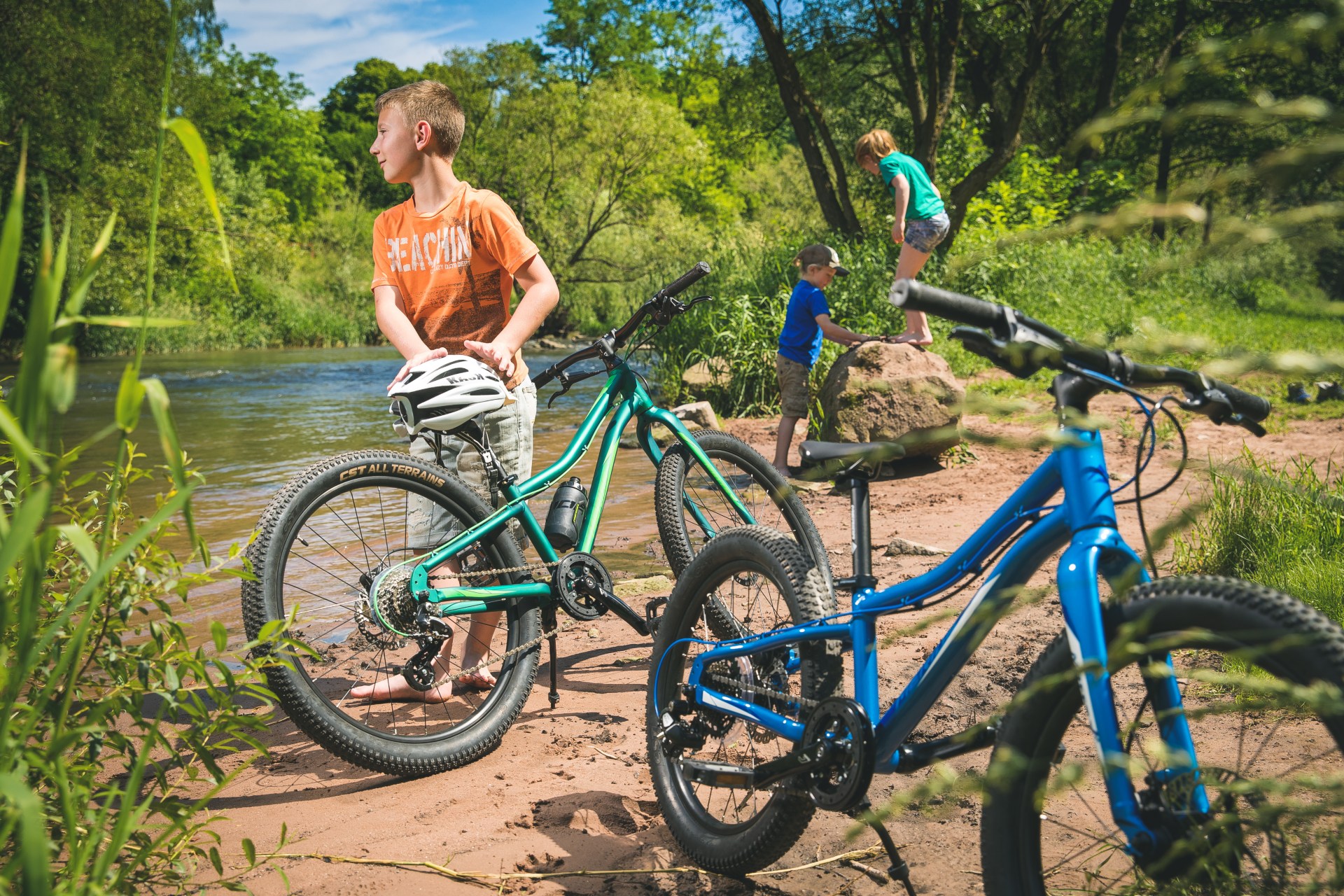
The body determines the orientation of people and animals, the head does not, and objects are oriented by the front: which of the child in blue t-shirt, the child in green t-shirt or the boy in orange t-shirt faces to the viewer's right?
the child in blue t-shirt

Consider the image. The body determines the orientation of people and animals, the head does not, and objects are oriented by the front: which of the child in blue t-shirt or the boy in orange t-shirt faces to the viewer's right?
the child in blue t-shirt

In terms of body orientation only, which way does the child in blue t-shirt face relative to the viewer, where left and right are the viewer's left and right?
facing to the right of the viewer

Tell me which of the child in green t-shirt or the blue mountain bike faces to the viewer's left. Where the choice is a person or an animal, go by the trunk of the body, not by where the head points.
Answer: the child in green t-shirt

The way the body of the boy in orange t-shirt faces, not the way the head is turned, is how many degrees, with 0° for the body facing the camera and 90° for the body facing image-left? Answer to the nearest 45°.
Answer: approximately 45°

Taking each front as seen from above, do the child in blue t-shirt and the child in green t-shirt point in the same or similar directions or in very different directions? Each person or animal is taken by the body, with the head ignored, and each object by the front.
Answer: very different directions

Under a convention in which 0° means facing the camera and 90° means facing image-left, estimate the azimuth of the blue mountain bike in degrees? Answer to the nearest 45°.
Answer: approximately 315°

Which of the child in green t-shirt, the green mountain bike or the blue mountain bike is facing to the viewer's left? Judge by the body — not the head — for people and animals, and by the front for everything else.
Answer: the child in green t-shirt

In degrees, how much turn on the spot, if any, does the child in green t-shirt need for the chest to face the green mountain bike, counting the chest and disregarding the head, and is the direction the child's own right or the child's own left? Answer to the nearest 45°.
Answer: approximately 90° to the child's own left

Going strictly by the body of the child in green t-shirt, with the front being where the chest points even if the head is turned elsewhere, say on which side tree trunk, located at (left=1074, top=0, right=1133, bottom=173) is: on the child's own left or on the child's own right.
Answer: on the child's own right

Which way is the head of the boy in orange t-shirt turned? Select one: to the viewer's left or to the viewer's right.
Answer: to the viewer's left

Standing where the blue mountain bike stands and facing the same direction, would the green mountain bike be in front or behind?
behind

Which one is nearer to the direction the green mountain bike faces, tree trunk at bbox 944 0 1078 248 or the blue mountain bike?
the tree trunk
